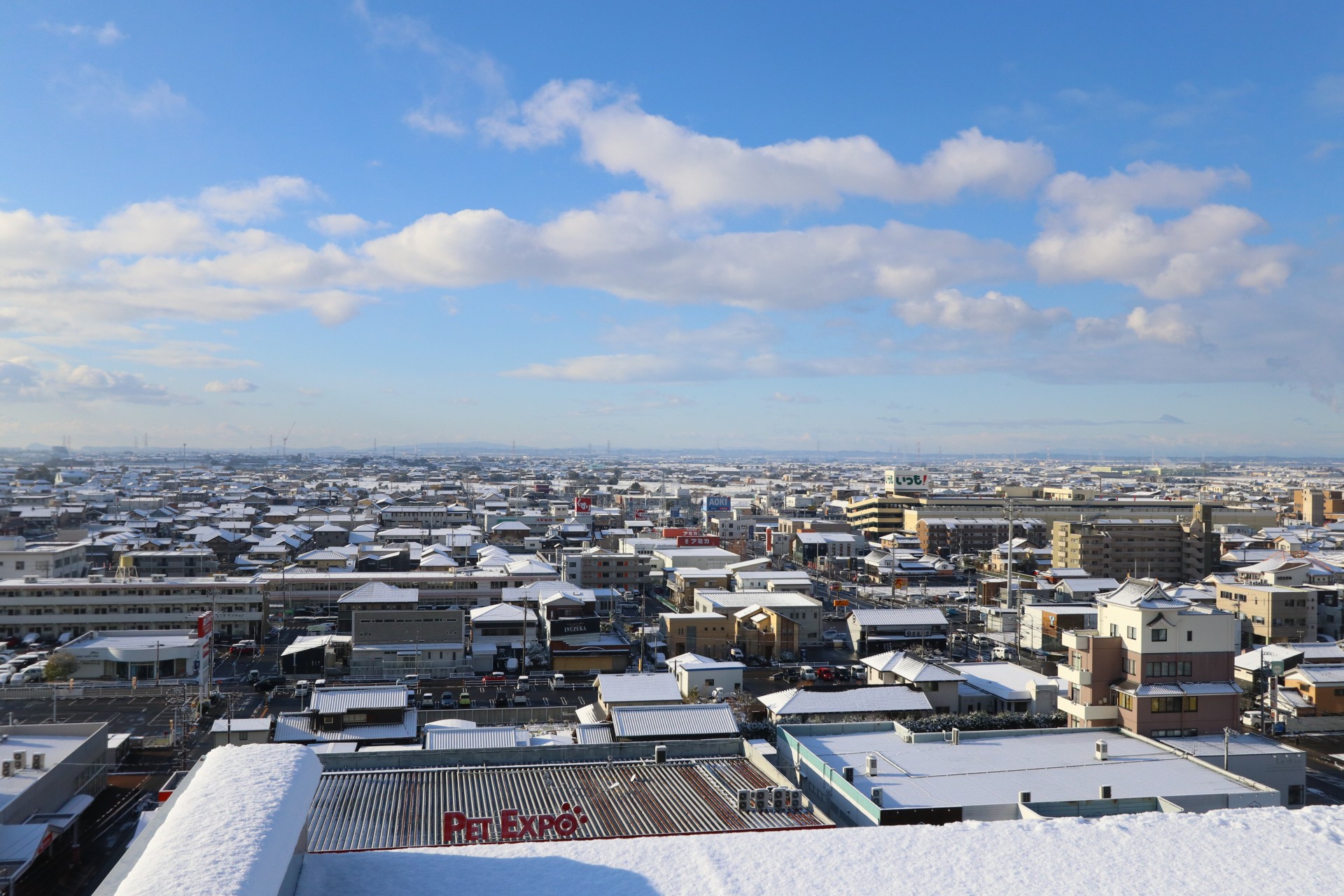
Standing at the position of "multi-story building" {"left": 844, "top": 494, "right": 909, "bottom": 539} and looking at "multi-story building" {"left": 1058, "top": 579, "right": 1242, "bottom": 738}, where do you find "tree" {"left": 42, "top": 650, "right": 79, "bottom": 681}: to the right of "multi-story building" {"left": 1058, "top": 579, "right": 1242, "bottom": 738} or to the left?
right

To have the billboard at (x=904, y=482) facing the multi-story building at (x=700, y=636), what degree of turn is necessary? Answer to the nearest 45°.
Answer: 0° — it already faces it

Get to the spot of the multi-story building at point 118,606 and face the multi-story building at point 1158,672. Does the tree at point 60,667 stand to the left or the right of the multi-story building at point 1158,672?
right

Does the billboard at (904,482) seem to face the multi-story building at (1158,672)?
yes

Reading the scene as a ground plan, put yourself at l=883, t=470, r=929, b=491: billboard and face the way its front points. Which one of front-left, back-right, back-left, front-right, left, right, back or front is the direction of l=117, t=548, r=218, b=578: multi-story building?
front-right

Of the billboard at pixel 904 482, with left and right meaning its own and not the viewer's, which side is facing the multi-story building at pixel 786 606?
front

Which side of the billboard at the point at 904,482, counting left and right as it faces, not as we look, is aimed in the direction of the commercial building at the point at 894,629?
front

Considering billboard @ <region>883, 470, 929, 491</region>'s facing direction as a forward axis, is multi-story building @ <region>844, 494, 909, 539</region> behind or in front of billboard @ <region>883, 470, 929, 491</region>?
in front

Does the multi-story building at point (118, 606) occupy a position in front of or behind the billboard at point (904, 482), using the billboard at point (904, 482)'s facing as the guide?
in front

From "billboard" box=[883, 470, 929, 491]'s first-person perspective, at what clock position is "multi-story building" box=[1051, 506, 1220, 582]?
The multi-story building is roughly at 11 o'clock from the billboard.

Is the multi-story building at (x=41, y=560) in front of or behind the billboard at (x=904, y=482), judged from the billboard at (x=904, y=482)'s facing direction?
in front

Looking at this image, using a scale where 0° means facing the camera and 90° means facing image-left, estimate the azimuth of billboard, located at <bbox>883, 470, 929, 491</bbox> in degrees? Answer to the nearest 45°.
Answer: approximately 0°

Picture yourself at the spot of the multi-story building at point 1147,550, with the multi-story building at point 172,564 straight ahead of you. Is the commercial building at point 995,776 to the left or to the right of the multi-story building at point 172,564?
left

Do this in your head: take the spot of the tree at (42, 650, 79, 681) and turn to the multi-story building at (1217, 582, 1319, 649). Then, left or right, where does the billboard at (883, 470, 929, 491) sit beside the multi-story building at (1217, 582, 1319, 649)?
left

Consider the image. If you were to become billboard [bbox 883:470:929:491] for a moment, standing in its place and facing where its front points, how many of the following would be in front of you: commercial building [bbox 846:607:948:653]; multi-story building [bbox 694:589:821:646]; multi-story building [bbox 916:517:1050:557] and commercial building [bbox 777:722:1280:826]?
4
